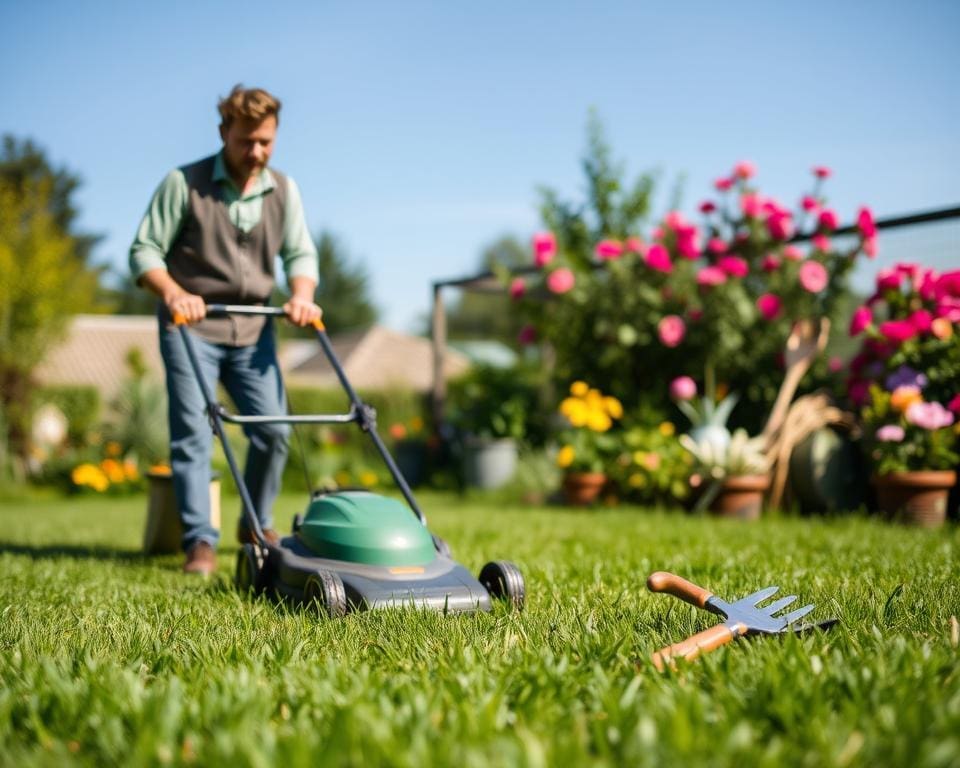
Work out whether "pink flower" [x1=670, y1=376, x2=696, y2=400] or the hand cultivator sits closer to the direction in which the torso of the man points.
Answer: the hand cultivator

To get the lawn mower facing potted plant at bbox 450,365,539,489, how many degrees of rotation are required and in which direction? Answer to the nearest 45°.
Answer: approximately 135° to its left

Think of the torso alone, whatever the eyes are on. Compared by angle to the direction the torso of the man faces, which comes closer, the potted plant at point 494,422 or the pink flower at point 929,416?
the pink flower

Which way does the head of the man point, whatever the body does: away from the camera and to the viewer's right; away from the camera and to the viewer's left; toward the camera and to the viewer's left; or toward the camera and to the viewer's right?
toward the camera and to the viewer's right

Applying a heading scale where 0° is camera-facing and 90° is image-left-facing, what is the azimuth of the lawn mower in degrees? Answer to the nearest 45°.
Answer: approximately 315°

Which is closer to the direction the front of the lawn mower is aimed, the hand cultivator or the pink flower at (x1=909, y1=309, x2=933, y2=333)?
the hand cultivator

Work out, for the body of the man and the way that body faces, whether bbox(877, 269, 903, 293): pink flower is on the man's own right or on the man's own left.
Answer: on the man's own left

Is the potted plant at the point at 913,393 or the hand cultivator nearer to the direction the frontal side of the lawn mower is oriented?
the hand cultivator

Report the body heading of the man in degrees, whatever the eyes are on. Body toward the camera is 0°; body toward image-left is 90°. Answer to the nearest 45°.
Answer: approximately 315°

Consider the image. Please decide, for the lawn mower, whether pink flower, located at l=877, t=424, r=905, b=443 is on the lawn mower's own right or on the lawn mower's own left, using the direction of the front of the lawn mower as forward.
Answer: on the lawn mower's own left
